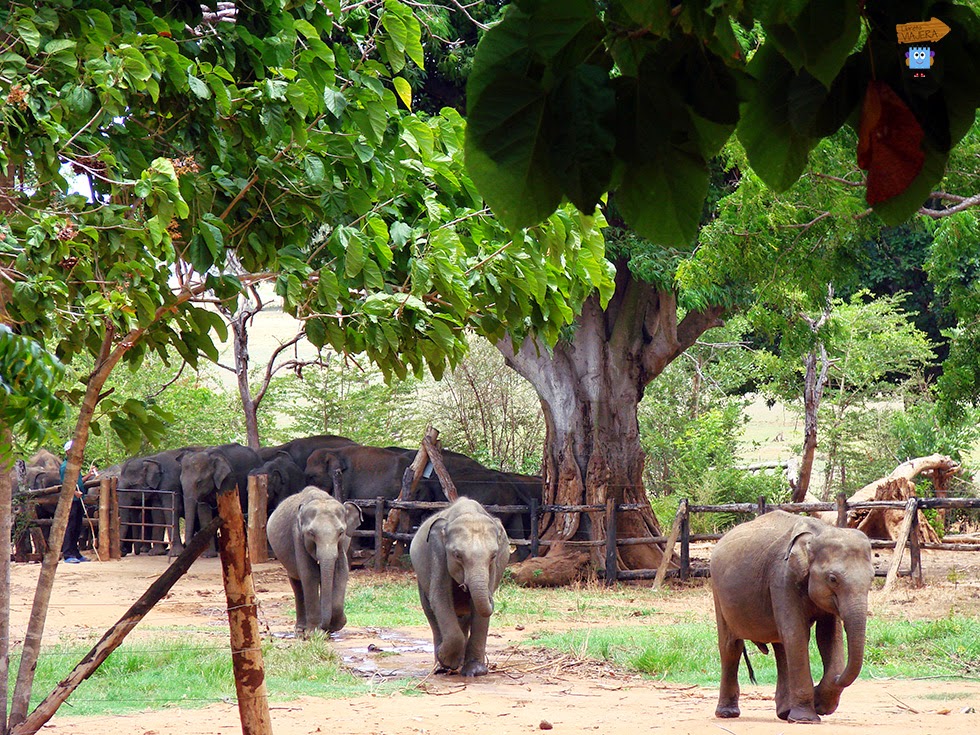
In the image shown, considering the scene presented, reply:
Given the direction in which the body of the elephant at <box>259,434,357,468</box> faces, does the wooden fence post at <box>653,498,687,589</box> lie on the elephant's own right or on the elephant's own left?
on the elephant's own left

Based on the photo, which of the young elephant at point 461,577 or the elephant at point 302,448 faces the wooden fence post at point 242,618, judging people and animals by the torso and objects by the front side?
the young elephant

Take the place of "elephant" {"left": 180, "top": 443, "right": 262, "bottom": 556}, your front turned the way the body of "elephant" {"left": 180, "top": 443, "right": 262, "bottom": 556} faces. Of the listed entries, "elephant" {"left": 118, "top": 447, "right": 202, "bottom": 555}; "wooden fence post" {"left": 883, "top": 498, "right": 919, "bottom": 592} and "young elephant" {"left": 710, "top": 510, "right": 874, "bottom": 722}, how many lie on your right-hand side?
1

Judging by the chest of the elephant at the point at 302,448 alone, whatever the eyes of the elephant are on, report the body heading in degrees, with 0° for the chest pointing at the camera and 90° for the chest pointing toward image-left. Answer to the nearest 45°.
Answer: approximately 90°

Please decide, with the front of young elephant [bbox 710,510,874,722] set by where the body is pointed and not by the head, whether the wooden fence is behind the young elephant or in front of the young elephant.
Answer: behind

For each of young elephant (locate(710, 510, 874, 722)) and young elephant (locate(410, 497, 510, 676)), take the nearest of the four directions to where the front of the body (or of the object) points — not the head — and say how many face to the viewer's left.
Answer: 0

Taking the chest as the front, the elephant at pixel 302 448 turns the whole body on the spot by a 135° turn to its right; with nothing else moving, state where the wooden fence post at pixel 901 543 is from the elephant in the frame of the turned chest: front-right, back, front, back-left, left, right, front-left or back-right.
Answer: right

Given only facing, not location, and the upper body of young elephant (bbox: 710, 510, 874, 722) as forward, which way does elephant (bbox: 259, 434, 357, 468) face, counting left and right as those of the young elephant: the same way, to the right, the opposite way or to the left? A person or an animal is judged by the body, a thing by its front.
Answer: to the right

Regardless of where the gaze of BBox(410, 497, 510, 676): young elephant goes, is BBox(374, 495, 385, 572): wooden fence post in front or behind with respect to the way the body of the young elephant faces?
behind

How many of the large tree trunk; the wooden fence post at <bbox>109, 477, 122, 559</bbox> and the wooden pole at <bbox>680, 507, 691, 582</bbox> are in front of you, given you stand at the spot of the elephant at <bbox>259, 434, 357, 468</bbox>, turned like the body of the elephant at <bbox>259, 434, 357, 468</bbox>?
1

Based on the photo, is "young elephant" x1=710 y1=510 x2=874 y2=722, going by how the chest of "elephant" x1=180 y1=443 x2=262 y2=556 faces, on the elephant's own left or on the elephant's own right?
on the elephant's own left

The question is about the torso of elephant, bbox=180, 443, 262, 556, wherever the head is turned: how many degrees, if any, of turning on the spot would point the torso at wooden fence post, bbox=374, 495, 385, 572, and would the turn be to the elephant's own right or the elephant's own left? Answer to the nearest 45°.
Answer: approximately 90° to the elephant's own left

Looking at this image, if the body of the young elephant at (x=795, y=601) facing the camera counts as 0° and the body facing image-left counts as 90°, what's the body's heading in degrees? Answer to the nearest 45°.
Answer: approximately 315°

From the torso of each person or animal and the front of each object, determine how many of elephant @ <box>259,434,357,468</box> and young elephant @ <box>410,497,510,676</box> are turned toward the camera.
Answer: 1

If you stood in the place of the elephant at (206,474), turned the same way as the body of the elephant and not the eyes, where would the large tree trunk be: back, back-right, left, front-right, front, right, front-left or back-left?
left

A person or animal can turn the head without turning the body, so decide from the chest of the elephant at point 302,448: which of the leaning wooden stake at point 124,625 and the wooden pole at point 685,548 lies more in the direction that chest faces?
the leaning wooden stake
